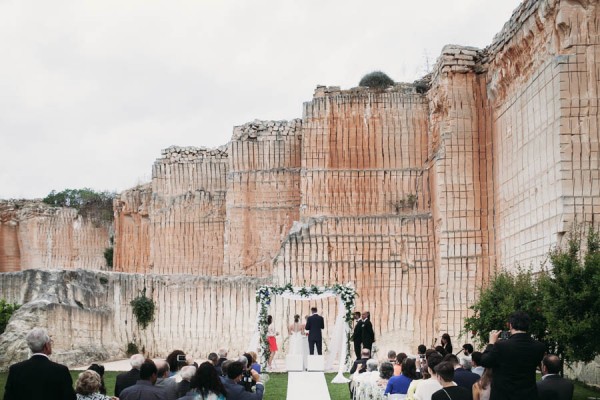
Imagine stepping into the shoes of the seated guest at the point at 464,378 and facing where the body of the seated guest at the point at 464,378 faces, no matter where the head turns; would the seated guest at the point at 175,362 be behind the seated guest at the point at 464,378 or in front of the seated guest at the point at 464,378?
in front

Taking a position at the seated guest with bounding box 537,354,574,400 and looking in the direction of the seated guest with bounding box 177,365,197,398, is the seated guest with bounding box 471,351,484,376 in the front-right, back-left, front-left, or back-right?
front-right

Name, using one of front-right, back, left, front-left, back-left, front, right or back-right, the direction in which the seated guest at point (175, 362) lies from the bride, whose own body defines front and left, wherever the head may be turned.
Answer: back

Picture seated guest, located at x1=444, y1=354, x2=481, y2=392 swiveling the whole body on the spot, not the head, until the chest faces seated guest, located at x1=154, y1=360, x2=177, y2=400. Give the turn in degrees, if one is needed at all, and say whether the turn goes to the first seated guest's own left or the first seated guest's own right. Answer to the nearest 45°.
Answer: approximately 45° to the first seated guest's own left

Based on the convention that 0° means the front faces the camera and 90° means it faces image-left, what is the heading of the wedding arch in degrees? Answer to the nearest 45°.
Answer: approximately 0°

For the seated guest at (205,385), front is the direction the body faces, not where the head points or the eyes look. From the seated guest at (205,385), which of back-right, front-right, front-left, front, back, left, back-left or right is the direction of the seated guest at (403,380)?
front-right

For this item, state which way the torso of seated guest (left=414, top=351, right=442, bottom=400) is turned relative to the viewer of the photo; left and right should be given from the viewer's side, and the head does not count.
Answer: facing away from the viewer and to the left of the viewer

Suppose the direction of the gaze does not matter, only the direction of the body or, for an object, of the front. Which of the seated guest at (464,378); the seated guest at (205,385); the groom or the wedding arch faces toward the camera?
the wedding arch

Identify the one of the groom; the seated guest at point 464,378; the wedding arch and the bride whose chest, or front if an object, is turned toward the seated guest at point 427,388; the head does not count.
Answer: the wedding arch
